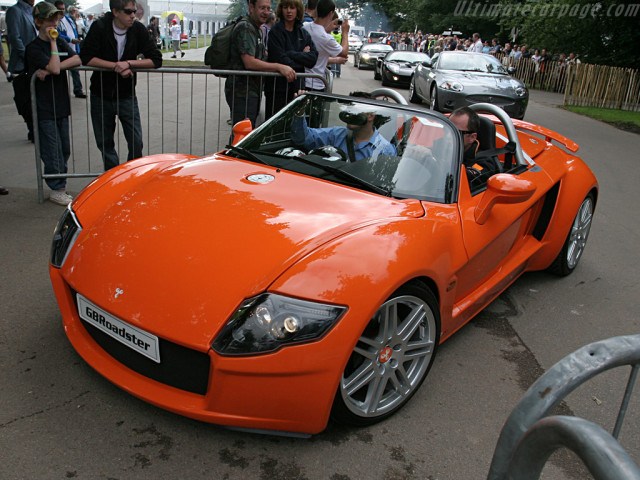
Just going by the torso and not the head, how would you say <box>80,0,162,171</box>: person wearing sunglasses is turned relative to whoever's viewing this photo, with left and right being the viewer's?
facing the viewer

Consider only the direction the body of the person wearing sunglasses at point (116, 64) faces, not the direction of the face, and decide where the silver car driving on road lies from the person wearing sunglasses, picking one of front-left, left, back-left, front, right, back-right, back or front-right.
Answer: back-left

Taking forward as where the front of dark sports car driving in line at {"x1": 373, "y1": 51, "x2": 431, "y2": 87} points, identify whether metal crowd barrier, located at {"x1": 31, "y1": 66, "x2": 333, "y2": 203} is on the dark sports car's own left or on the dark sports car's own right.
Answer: on the dark sports car's own right

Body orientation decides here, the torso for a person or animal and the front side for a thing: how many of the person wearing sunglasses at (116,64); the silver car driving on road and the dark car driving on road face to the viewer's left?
0

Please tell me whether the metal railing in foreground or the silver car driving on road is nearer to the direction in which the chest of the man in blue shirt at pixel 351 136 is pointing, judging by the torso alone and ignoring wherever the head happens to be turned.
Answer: the metal railing in foreground

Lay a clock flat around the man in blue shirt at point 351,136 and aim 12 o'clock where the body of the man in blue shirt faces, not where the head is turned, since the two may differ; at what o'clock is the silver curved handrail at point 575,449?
The silver curved handrail is roughly at 10 o'clock from the man in blue shirt.

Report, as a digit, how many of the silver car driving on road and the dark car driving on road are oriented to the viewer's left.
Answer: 0

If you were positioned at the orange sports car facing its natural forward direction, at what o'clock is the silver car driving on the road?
The silver car driving on the road is roughly at 5 o'clock from the orange sports car.

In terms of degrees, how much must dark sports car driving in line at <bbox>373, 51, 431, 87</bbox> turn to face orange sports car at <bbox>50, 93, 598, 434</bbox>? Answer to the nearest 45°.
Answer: approximately 45° to its right

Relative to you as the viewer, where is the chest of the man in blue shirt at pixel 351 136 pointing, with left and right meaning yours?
facing the viewer and to the left of the viewer

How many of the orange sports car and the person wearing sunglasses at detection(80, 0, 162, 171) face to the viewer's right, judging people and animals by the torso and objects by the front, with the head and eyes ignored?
0

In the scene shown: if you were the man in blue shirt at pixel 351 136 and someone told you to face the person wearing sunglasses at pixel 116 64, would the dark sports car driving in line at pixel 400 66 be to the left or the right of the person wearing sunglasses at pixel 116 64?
right

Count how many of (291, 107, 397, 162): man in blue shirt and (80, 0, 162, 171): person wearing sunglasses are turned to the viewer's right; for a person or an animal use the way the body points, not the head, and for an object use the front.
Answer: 0

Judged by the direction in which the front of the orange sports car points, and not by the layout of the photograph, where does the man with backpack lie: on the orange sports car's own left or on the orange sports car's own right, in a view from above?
on the orange sports car's own right
